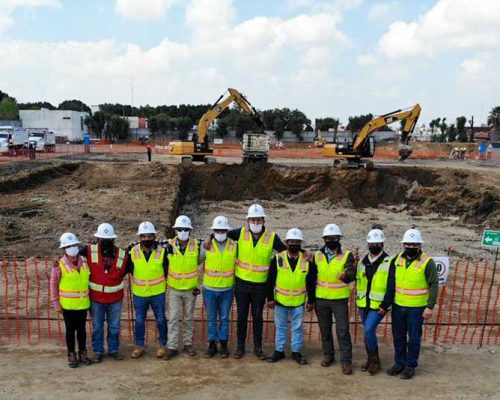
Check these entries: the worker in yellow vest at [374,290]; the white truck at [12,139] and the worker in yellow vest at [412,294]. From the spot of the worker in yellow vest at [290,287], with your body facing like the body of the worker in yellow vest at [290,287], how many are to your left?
2

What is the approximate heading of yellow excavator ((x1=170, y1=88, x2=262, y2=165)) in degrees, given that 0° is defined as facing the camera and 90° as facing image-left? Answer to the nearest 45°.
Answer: approximately 270°

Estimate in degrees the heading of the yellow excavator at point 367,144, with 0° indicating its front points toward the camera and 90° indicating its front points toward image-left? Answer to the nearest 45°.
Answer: approximately 270°

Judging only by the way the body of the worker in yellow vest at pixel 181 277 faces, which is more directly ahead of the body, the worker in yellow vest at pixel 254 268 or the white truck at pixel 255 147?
the worker in yellow vest

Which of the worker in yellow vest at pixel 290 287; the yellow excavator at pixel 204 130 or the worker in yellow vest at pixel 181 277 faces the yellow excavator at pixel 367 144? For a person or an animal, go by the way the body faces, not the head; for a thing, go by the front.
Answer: the yellow excavator at pixel 204 130

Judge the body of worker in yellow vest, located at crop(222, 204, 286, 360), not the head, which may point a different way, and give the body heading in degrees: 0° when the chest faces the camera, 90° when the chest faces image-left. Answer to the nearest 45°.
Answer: approximately 0°
